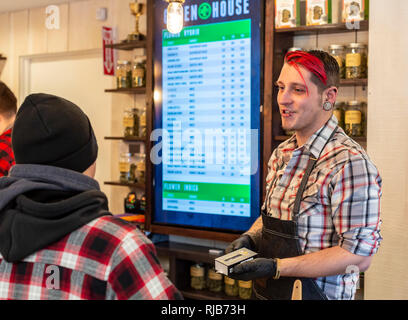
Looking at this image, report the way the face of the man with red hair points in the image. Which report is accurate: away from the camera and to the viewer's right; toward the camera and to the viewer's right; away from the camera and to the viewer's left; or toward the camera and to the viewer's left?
toward the camera and to the viewer's left

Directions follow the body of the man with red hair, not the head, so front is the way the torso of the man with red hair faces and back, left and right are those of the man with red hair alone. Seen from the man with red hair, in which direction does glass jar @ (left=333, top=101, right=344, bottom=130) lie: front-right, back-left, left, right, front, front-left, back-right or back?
back-right

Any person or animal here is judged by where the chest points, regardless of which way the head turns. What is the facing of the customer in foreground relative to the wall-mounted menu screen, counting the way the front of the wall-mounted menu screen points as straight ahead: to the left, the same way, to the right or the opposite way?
the opposite way

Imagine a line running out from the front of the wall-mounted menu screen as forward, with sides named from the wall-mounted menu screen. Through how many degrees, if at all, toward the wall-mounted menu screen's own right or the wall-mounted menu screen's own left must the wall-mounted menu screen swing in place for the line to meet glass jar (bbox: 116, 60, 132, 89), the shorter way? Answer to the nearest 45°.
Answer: approximately 90° to the wall-mounted menu screen's own right

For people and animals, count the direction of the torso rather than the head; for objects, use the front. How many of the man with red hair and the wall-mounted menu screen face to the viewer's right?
0

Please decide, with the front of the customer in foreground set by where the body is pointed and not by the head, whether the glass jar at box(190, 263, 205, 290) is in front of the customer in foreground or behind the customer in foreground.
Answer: in front

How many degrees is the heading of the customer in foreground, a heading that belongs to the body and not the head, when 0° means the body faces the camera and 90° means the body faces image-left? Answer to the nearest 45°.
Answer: approximately 225°

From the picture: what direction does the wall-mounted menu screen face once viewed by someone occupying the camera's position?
facing the viewer and to the left of the viewer

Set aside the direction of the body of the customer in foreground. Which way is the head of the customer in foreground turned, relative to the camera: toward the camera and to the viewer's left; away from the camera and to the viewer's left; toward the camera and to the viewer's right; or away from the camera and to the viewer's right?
away from the camera and to the viewer's right

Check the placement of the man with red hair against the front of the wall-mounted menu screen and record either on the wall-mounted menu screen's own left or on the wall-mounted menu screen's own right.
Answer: on the wall-mounted menu screen's own left

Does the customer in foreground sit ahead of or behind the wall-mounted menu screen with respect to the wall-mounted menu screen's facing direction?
ahead

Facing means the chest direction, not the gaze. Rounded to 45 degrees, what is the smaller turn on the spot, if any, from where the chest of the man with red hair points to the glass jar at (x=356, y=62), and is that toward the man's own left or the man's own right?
approximately 135° to the man's own right

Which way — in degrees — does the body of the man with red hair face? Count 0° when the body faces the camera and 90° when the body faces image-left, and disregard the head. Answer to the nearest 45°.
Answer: approximately 45°

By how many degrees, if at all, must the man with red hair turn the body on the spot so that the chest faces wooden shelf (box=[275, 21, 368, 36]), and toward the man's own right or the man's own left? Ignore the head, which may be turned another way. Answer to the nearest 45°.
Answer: approximately 135° to the man's own right
